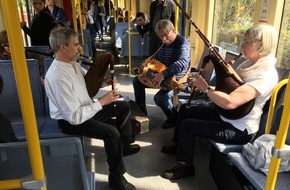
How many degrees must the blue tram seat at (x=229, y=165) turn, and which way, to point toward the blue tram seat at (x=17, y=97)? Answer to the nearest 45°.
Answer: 0° — it already faces it

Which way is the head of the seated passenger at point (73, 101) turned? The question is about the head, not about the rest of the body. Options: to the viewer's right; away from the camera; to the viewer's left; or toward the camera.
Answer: to the viewer's right

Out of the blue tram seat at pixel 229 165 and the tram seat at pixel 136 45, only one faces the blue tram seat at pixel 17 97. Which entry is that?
the blue tram seat at pixel 229 165

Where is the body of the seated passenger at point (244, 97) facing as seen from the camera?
to the viewer's left

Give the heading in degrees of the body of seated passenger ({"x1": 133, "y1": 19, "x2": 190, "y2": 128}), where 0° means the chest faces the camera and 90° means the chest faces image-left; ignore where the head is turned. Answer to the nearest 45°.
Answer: approximately 45°

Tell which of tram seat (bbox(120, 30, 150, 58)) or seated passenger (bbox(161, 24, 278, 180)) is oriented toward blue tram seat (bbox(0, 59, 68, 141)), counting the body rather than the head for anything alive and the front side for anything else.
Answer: the seated passenger

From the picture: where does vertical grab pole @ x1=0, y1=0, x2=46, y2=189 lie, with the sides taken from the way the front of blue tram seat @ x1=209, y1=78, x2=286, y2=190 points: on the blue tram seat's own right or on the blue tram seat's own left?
on the blue tram seat's own left

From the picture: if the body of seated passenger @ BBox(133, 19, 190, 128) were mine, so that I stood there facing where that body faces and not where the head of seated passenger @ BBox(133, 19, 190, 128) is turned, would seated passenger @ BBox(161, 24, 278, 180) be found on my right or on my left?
on my left

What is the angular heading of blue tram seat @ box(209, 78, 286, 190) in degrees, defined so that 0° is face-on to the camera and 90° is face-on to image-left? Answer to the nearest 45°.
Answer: approximately 90°
